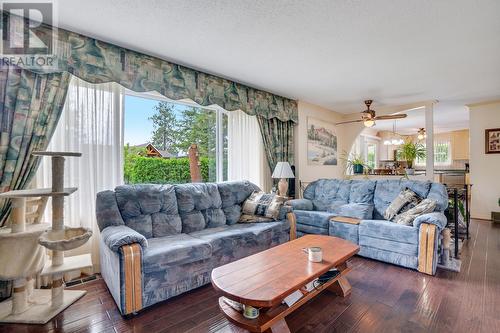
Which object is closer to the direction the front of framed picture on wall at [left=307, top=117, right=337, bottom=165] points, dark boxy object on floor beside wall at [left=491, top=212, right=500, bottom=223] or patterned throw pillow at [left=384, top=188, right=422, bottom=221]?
the patterned throw pillow

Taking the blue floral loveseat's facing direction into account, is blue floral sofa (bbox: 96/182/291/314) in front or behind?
in front

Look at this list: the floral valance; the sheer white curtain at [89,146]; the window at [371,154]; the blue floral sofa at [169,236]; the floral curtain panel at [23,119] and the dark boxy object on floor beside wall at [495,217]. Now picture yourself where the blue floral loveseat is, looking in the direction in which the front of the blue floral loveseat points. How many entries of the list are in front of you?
4

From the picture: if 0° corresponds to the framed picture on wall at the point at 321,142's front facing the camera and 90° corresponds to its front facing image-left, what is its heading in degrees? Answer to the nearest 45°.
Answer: approximately 315°

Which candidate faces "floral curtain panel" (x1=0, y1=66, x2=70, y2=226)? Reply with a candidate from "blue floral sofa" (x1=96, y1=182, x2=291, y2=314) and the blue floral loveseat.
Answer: the blue floral loveseat

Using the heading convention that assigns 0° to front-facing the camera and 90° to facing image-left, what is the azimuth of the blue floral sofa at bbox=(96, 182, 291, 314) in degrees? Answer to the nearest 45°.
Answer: approximately 315°
